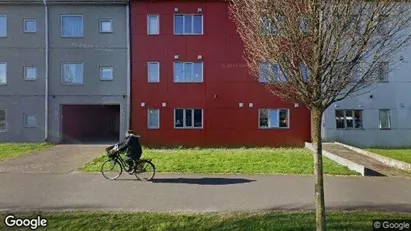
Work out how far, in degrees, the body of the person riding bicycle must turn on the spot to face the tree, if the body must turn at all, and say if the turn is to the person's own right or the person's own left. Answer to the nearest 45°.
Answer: approximately 90° to the person's own left

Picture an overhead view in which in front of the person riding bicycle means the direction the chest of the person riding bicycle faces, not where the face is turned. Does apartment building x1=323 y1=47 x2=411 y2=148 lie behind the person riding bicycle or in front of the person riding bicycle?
behind

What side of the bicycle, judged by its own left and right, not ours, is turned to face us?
left

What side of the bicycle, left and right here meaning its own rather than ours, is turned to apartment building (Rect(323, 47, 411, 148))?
back

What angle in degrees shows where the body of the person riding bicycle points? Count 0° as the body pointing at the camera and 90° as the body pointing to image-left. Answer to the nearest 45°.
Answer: approximately 90°

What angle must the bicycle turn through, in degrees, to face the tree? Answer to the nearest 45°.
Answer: approximately 90° to its left
